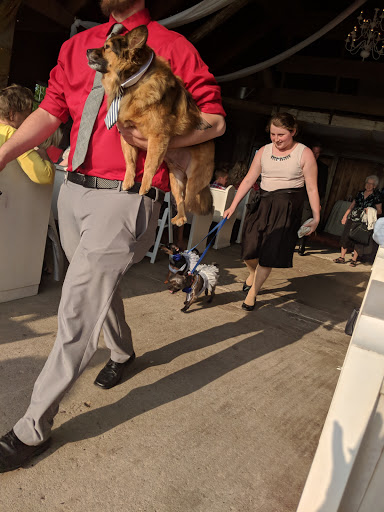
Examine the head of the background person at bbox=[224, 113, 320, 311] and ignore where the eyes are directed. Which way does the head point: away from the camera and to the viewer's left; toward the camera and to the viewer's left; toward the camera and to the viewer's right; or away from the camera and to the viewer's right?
toward the camera and to the viewer's left

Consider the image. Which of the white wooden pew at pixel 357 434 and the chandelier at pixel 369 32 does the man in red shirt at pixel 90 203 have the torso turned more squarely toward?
the white wooden pew

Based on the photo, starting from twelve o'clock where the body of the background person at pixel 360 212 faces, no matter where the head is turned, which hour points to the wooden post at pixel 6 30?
The wooden post is roughly at 12 o'clock from the background person.

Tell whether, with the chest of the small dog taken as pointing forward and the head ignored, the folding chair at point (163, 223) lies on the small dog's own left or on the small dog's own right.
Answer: on the small dog's own right

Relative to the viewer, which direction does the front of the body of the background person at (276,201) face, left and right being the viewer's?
facing the viewer and to the left of the viewer

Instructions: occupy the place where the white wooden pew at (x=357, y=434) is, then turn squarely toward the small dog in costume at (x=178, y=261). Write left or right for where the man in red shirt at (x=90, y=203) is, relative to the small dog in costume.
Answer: left

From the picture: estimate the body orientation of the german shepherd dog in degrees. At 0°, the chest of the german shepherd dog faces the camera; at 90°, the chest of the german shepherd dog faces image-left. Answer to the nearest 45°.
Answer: approximately 90°

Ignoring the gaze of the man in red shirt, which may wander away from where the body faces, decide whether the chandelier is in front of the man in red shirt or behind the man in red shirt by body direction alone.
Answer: behind

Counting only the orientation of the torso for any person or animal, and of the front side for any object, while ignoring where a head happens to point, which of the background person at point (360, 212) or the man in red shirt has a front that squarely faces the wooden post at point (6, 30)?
the background person

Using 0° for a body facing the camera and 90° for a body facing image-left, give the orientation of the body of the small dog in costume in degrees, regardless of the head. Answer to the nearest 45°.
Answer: approximately 45°
